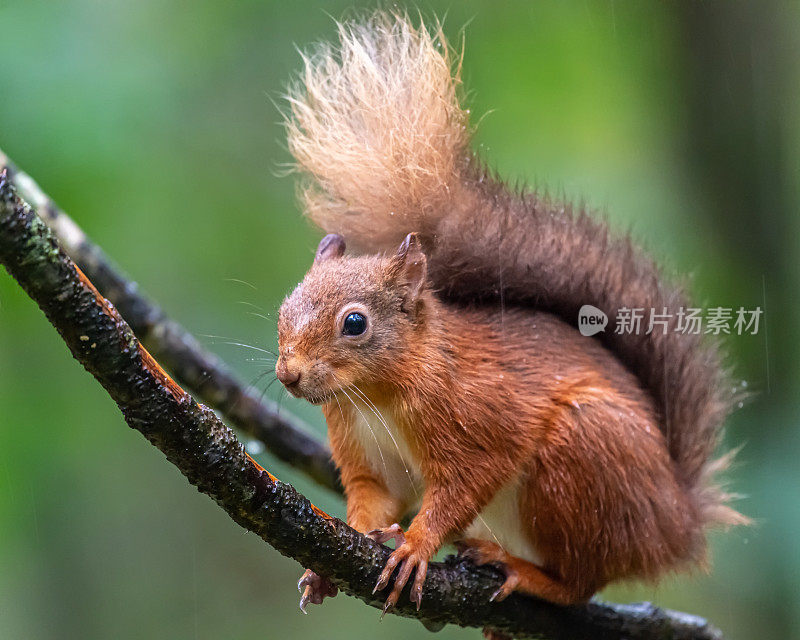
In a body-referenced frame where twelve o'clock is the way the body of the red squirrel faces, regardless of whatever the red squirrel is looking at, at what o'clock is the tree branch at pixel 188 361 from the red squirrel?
The tree branch is roughly at 3 o'clock from the red squirrel.

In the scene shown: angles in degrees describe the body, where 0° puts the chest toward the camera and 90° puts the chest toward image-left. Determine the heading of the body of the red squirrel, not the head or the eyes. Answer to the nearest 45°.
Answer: approximately 45°
